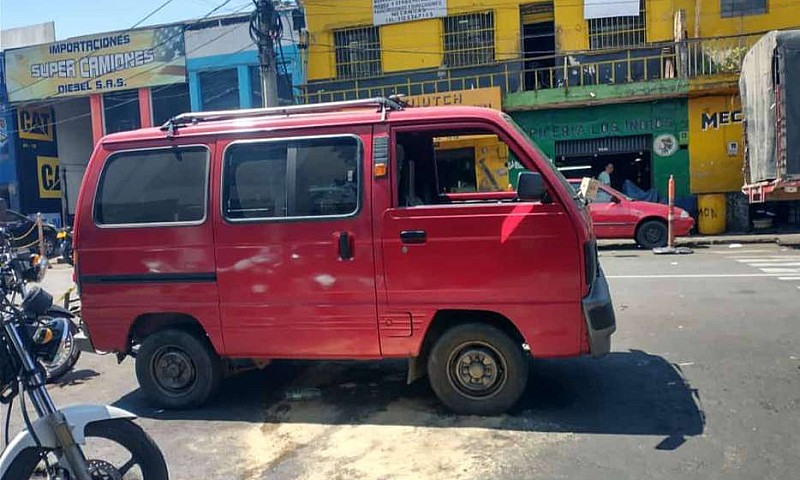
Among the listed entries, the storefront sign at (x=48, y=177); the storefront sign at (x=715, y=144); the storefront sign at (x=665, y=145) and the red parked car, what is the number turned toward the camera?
3

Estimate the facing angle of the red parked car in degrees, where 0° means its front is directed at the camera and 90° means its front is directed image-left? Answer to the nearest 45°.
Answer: approximately 270°

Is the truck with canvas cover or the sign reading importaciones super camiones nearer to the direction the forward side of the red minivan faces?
the truck with canvas cover

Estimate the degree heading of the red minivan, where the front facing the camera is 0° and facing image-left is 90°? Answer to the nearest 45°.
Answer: approximately 270°

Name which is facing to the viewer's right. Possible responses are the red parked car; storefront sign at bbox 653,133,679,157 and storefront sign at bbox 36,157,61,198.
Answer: the red parked car

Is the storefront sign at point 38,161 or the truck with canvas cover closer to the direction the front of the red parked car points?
the truck with canvas cover

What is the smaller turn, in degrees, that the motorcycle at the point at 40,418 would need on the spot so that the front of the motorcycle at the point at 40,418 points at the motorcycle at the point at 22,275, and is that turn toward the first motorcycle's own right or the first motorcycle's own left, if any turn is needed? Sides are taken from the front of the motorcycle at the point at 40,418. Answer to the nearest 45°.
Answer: approximately 90° to the first motorcycle's own left

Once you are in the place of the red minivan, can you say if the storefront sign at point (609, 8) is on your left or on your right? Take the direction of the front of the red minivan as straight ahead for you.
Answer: on your left

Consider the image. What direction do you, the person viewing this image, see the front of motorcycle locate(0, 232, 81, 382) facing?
facing to the right of the viewer
